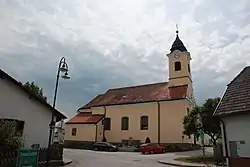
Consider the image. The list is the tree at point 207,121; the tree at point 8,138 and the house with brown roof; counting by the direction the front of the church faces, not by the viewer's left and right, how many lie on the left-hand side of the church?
0

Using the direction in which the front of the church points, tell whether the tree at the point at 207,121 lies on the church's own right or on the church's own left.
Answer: on the church's own right

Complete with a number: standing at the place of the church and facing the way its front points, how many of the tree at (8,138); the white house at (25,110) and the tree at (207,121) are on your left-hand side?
0

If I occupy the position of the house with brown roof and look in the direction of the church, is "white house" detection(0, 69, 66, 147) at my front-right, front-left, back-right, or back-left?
front-left

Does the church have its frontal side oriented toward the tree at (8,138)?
no

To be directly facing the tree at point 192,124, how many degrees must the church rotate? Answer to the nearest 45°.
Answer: approximately 90° to its right

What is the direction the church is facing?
to the viewer's right

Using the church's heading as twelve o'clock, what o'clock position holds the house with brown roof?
The house with brown roof is roughly at 3 o'clock from the church.

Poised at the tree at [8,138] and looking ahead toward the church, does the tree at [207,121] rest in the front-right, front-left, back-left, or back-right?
front-right

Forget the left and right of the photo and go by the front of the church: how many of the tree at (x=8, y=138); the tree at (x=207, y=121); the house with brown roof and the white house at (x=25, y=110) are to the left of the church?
0

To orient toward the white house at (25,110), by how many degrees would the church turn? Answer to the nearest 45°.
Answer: approximately 90° to its right
